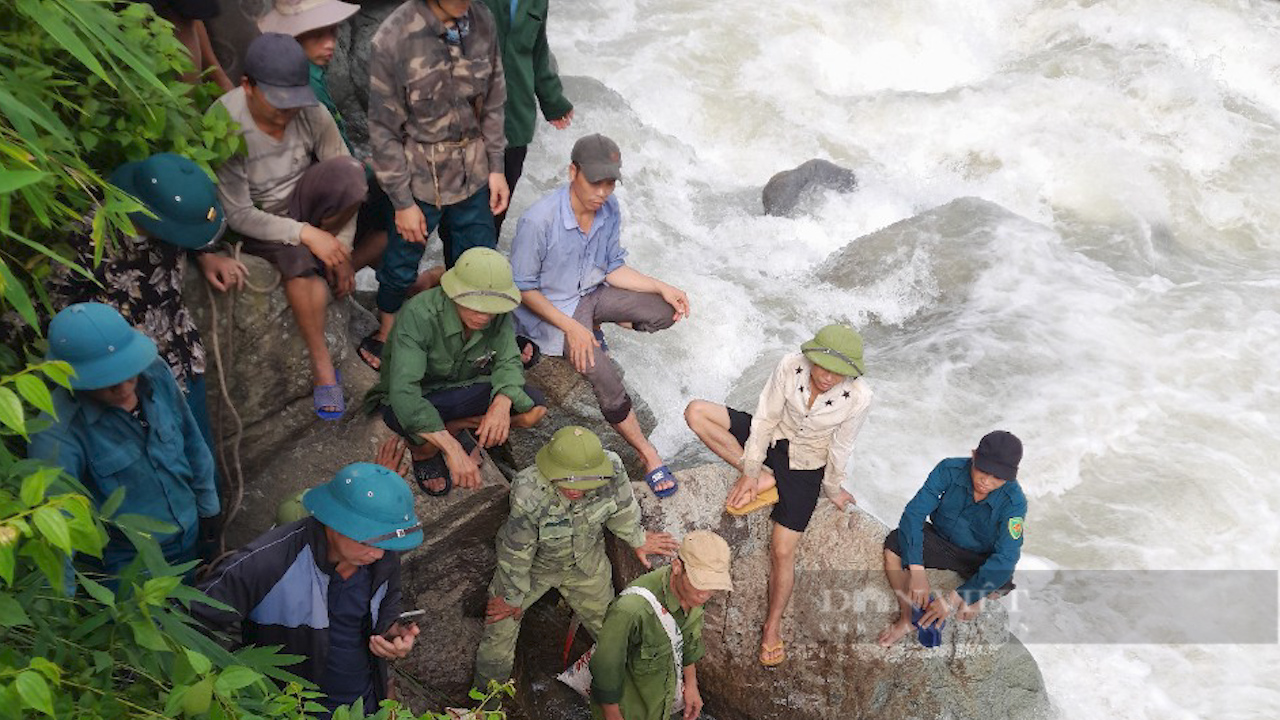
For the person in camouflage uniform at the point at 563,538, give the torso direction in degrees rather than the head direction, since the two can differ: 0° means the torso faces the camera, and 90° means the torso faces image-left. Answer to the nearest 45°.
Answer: approximately 0°

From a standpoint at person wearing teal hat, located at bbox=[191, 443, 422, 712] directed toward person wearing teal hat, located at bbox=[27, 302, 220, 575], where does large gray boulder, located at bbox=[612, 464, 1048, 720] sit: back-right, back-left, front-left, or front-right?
back-right

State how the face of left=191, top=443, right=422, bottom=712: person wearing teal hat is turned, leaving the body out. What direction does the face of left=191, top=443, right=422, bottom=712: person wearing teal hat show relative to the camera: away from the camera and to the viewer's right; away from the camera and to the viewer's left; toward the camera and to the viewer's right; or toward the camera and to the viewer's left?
toward the camera and to the viewer's right

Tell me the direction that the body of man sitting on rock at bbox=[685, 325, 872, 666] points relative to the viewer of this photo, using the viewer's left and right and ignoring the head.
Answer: facing the viewer

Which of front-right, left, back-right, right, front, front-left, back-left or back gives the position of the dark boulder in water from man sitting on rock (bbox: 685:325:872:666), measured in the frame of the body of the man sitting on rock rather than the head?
back

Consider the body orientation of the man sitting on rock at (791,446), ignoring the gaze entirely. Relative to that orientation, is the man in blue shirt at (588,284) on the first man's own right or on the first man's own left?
on the first man's own right

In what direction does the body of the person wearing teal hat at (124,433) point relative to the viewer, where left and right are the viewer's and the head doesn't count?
facing the viewer and to the right of the viewer

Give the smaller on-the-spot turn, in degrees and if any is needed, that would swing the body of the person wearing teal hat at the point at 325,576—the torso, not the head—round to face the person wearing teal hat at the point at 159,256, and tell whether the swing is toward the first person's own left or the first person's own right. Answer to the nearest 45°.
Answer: approximately 180°

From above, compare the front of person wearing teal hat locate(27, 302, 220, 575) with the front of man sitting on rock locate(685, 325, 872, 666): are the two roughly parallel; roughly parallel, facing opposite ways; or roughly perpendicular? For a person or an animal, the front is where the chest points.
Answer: roughly perpendicular

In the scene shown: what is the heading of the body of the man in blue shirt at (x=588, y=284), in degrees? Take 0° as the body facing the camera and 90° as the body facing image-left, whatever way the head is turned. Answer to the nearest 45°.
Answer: approximately 315°

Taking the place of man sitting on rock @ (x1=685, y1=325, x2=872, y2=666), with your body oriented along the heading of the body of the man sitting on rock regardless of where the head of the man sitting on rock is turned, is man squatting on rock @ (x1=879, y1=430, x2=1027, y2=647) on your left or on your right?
on your left

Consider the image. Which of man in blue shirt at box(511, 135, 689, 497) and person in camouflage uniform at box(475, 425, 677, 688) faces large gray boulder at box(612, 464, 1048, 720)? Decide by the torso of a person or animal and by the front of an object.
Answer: the man in blue shirt

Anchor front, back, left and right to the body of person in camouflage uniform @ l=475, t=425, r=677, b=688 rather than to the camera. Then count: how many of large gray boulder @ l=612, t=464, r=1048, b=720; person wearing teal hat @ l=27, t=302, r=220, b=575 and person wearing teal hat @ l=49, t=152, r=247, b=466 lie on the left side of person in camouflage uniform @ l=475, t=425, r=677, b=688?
1

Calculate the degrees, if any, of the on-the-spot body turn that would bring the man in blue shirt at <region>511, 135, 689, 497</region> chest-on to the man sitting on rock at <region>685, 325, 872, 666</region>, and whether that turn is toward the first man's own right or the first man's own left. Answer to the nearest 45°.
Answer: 0° — they already face them

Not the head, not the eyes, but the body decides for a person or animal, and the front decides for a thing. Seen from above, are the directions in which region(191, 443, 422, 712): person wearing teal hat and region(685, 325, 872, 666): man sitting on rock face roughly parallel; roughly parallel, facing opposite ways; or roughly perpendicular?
roughly perpendicular

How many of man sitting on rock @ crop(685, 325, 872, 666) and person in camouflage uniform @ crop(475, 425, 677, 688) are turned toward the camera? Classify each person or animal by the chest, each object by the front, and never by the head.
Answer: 2

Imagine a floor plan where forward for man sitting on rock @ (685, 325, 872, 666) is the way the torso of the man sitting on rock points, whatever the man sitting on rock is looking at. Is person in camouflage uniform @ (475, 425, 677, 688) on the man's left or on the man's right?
on the man's right

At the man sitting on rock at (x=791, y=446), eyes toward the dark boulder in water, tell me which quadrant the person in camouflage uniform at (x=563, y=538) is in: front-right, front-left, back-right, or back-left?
back-left
